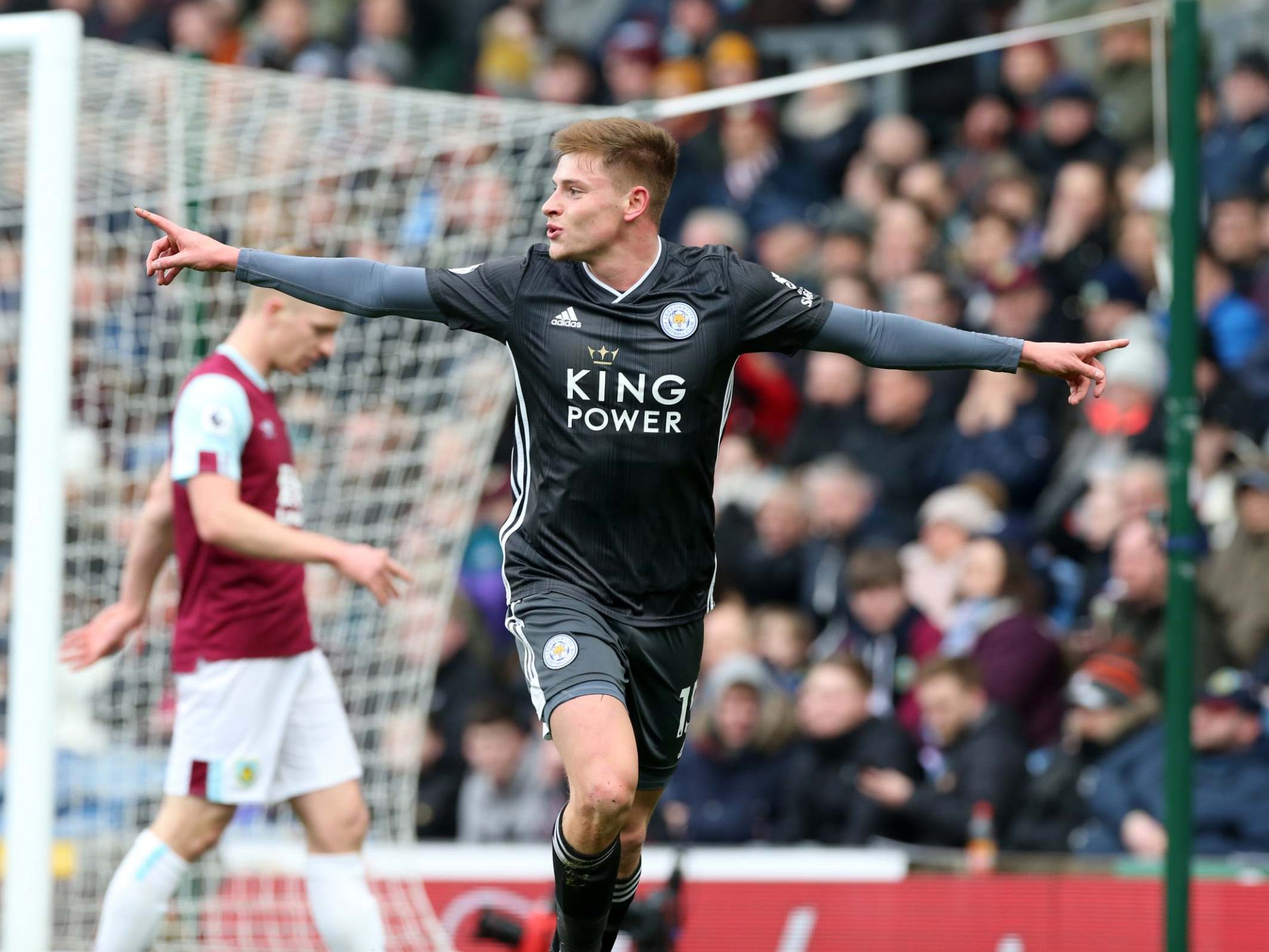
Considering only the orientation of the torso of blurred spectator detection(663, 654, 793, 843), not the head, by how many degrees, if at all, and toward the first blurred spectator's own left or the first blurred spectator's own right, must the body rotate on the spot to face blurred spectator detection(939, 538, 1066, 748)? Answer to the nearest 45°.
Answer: approximately 90° to the first blurred spectator's own left

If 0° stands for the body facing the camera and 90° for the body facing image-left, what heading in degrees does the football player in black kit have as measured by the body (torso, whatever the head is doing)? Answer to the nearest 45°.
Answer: approximately 0°

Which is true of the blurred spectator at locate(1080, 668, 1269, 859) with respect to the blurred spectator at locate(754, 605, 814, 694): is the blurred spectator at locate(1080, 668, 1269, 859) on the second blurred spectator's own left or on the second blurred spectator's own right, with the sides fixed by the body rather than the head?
on the second blurred spectator's own left

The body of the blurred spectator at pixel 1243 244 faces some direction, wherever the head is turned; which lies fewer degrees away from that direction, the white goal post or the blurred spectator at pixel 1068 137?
the white goal post

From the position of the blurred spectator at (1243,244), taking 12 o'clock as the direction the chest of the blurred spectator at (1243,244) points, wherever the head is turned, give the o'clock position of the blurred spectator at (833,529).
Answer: the blurred spectator at (833,529) is roughly at 1 o'clock from the blurred spectator at (1243,244).
